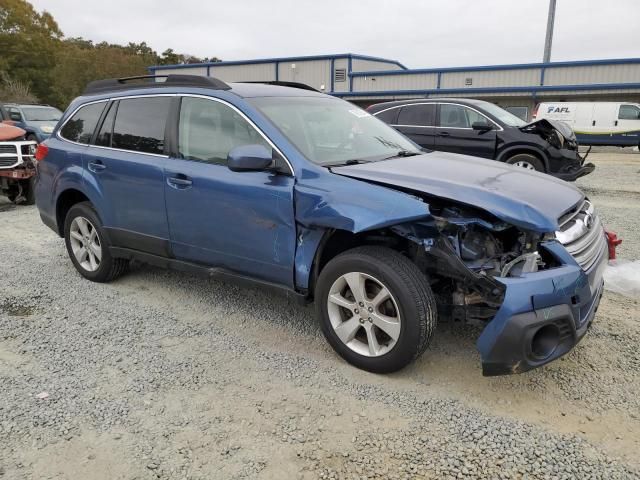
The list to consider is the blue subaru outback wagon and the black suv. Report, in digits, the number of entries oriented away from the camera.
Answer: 0

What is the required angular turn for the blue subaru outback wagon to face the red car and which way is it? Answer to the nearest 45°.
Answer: approximately 180°

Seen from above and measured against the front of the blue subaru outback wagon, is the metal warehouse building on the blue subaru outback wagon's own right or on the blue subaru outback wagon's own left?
on the blue subaru outback wagon's own left

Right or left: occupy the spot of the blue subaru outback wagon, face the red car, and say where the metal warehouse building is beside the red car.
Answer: right

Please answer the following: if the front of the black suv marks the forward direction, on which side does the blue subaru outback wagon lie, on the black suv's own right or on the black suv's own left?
on the black suv's own right

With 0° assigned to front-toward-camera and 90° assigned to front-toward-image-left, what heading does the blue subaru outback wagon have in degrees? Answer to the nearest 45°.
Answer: approximately 315°

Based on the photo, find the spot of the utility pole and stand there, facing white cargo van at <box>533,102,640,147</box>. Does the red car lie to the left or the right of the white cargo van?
right

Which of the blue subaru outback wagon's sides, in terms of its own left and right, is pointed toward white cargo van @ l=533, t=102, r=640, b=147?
left

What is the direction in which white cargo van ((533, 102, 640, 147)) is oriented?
to the viewer's right
